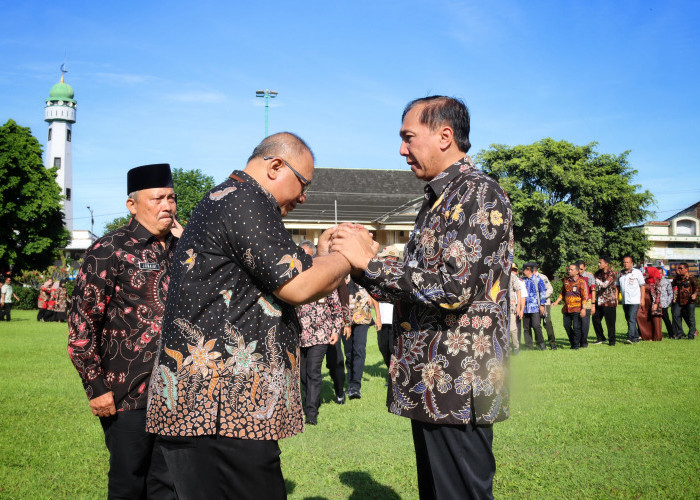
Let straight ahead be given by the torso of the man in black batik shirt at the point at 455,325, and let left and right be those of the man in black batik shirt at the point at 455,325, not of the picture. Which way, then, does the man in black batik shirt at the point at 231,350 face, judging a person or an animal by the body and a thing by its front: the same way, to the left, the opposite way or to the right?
the opposite way

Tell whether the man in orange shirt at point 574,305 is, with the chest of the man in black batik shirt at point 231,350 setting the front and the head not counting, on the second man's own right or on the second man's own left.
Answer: on the second man's own left

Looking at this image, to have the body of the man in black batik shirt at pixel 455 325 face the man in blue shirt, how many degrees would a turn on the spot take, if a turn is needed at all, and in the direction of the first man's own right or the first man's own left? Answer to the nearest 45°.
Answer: approximately 90° to the first man's own right

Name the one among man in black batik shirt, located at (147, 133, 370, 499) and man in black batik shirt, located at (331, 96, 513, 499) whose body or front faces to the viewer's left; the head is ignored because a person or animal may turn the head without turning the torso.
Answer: man in black batik shirt, located at (331, 96, 513, 499)

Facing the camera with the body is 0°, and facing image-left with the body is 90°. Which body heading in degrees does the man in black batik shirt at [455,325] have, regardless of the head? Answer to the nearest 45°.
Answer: approximately 90°

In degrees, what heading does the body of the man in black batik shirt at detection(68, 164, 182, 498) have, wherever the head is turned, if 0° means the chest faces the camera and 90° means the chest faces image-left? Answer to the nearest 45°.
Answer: approximately 315°

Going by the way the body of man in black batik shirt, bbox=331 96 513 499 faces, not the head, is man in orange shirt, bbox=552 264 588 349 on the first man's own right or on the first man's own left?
on the first man's own right

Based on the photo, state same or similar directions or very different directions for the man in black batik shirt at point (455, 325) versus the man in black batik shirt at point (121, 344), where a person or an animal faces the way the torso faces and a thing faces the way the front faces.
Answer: very different directions

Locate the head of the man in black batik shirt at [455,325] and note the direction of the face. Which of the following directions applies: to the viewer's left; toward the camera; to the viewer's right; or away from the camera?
to the viewer's left

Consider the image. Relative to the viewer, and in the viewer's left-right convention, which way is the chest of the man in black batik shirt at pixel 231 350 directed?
facing to the right of the viewer

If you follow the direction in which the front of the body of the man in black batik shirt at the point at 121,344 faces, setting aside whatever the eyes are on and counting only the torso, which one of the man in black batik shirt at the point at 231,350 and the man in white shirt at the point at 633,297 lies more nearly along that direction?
the man in black batik shirt

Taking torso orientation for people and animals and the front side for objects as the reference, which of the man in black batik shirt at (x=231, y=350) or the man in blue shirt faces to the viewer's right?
the man in black batik shirt

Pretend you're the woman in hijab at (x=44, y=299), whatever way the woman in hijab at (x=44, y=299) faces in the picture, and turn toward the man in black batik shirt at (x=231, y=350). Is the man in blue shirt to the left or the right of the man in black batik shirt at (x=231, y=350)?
left

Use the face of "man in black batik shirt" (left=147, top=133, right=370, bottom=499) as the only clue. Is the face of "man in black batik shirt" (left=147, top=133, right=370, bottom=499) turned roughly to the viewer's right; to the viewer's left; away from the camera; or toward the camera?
to the viewer's right

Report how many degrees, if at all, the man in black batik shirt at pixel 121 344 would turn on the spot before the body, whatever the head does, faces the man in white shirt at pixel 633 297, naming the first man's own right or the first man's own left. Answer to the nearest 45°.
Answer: approximately 90° to the first man's own left
